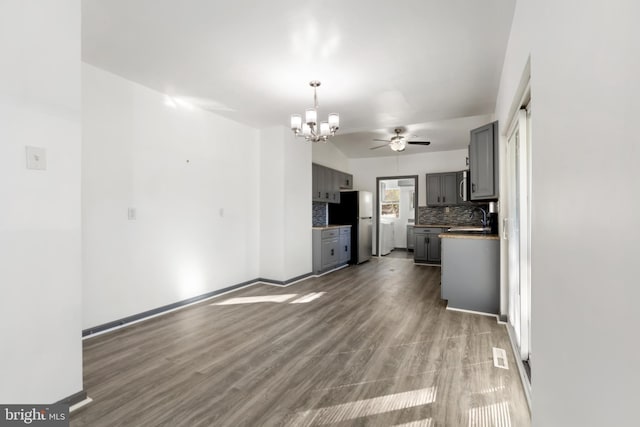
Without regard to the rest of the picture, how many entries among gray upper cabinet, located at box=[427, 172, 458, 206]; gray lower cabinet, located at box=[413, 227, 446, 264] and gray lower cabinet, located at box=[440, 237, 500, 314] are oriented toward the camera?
2

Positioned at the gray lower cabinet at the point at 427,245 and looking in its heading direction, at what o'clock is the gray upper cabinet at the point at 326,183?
The gray upper cabinet is roughly at 2 o'clock from the gray lower cabinet.

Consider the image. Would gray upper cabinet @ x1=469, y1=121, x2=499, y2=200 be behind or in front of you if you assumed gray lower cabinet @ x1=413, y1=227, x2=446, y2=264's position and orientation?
in front

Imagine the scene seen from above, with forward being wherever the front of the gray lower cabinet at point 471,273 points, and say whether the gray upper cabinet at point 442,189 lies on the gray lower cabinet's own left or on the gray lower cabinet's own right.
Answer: on the gray lower cabinet's own right

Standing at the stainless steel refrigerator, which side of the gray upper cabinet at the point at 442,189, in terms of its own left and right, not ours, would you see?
right
